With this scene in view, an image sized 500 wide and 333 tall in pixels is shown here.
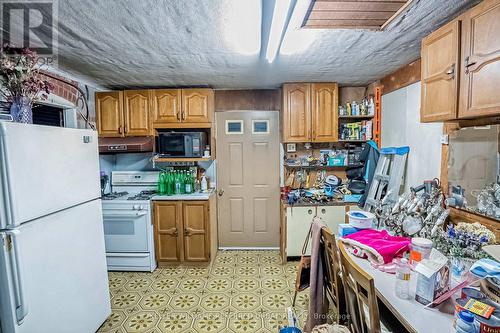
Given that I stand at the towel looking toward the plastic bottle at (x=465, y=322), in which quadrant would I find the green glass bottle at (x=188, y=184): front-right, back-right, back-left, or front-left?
back-right

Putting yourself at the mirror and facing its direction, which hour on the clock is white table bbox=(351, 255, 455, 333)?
The white table is roughly at 11 o'clock from the mirror.

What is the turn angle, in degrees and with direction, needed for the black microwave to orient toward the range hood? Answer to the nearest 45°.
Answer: approximately 90° to its right

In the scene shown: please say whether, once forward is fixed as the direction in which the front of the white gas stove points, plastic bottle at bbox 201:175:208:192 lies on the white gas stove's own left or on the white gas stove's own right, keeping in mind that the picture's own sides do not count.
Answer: on the white gas stove's own left

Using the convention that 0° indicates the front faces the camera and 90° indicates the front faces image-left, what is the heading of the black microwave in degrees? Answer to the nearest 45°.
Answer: approximately 0°

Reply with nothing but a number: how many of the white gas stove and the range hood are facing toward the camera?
2

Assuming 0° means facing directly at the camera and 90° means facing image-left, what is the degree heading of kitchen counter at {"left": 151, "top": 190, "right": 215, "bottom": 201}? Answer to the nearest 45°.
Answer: approximately 0°

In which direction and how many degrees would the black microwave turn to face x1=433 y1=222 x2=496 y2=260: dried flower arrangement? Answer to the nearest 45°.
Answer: approximately 45° to its left
